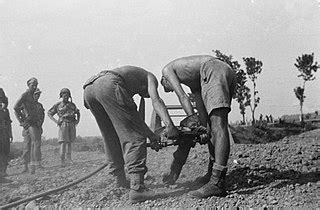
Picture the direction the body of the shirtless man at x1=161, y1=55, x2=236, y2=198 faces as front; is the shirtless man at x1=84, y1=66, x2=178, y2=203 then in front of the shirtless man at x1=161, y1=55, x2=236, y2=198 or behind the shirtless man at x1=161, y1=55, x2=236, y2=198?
in front

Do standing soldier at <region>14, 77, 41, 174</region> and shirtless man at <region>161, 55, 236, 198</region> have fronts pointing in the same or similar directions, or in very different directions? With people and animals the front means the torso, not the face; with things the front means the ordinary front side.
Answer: very different directions

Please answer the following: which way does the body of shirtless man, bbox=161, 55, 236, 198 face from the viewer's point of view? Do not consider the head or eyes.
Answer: to the viewer's left

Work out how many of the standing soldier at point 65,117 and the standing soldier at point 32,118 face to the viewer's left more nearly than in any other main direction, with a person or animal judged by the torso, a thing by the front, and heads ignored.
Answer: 0

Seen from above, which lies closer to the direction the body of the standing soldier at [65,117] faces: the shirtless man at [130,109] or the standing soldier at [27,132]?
the shirtless man

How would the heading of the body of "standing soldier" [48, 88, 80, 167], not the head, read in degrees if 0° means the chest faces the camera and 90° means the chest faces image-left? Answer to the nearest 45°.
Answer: approximately 0°

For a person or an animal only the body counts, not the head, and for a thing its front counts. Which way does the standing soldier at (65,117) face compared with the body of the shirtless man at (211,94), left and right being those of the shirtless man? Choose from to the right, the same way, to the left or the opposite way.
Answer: to the left

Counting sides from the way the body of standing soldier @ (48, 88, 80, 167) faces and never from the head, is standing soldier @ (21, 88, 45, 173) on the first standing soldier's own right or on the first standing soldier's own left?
on the first standing soldier's own right

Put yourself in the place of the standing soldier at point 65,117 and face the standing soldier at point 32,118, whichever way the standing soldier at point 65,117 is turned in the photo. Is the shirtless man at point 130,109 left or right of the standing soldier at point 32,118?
left

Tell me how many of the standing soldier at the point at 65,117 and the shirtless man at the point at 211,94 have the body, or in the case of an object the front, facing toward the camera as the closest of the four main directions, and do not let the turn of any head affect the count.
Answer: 1

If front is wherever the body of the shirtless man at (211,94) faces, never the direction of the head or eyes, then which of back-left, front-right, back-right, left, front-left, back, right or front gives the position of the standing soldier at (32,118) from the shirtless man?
front-right

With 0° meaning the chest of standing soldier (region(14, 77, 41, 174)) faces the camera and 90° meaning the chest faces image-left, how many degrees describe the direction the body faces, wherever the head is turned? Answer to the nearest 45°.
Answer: approximately 315°

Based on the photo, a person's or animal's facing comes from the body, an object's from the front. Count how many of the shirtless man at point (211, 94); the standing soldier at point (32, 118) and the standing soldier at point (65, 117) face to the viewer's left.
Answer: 1
